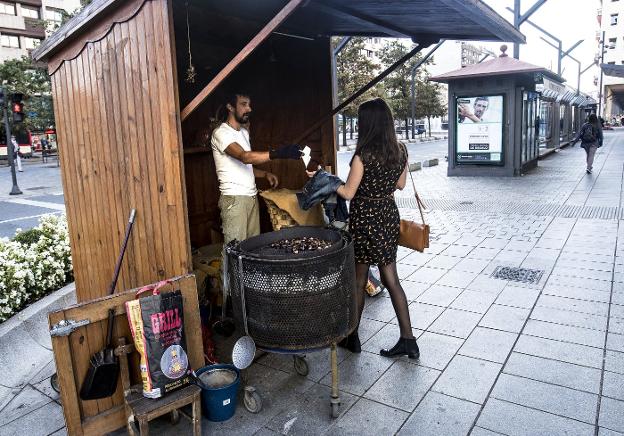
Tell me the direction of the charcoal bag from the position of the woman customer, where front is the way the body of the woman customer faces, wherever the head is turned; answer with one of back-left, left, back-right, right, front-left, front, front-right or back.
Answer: left

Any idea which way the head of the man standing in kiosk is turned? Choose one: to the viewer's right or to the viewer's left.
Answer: to the viewer's right

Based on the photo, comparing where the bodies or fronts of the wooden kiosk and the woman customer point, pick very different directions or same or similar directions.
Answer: very different directions

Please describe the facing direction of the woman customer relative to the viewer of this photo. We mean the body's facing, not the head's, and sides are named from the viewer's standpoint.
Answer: facing away from the viewer and to the left of the viewer

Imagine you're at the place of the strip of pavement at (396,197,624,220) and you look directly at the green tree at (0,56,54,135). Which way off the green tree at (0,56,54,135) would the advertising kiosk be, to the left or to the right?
right

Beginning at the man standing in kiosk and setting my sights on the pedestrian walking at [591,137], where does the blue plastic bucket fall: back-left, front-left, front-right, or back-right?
back-right

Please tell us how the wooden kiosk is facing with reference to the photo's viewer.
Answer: facing the viewer and to the right of the viewer

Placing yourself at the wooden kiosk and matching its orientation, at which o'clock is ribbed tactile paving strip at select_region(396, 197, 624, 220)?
The ribbed tactile paving strip is roughly at 9 o'clock from the wooden kiosk.
